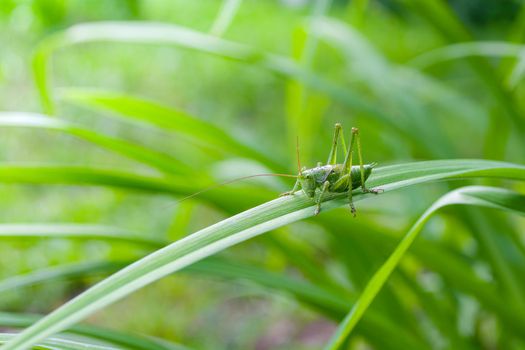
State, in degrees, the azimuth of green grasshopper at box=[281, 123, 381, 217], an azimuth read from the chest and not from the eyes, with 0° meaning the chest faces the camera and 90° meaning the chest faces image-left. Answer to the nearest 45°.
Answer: approximately 45°

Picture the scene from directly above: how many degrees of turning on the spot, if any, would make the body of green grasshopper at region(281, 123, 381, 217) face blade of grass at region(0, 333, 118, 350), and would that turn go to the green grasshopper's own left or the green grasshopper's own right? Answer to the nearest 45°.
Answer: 0° — it already faces it
